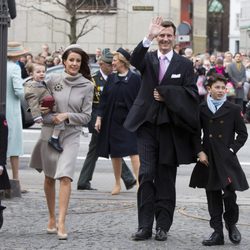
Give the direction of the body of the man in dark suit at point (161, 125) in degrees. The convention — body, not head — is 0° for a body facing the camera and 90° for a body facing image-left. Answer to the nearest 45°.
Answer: approximately 0°

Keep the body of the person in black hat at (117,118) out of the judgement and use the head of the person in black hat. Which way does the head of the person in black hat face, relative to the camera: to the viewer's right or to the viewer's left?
to the viewer's left

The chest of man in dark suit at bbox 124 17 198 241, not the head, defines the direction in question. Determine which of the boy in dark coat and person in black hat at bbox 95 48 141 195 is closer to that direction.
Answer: the boy in dark coat

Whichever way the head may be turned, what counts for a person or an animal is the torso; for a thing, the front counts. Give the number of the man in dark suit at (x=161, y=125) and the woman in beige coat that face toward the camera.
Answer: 2

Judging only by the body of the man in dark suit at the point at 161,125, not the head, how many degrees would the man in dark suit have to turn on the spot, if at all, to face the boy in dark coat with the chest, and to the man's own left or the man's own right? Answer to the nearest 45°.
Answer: approximately 90° to the man's own left

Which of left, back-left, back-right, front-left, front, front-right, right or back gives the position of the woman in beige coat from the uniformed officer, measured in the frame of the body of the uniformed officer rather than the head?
front-right
